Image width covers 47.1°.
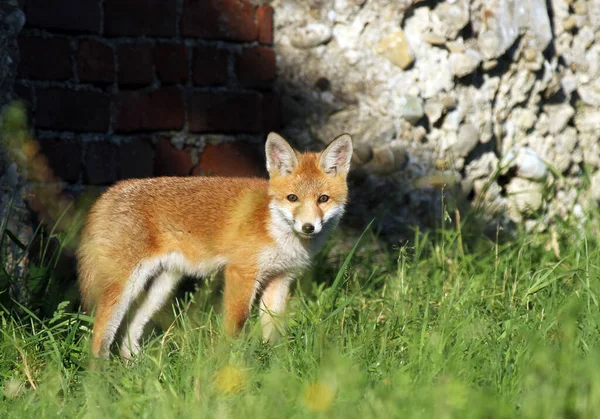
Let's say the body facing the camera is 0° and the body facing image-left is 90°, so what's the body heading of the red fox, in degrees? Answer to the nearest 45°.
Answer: approximately 270°
